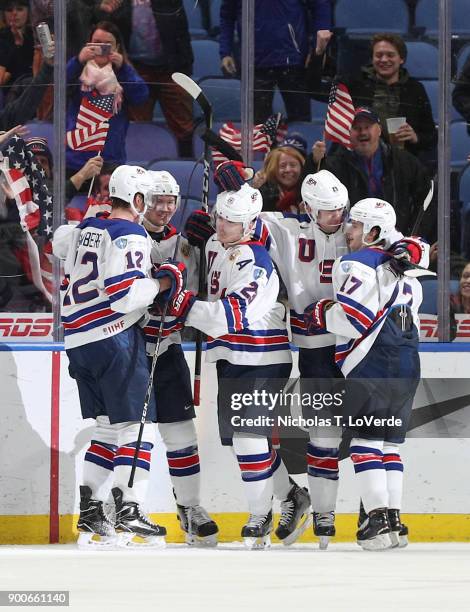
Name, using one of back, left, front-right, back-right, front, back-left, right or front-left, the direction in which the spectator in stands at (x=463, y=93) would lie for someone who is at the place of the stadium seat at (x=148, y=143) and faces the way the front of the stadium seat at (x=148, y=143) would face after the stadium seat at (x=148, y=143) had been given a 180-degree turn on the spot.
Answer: right

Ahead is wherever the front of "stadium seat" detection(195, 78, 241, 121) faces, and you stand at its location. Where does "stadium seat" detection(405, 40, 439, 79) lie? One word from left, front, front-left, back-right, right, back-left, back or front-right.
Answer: left

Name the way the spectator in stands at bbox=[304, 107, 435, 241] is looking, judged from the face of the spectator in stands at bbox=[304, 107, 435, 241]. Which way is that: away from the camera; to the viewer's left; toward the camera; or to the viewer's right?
toward the camera

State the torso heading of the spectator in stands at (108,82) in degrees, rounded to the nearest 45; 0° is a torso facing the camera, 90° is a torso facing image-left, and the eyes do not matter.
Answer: approximately 0°

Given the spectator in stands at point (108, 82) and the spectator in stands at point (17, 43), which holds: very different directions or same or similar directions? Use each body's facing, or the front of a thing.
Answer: same or similar directions

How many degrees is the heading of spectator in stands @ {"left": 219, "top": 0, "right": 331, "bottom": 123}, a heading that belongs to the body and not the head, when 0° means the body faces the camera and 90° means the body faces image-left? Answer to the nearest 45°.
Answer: approximately 0°

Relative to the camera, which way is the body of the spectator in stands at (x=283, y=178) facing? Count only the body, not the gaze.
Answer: toward the camera

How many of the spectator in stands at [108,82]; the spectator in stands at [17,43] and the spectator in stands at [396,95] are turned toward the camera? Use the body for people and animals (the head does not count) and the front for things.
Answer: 3

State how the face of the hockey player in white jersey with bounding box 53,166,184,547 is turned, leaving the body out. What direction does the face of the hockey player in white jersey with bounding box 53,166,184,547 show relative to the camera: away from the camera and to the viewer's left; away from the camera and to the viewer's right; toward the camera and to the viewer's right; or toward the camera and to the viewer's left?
away from the camera and to the viewer's right

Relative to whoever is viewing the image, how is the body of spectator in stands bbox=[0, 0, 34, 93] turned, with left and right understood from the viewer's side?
facing the viewer

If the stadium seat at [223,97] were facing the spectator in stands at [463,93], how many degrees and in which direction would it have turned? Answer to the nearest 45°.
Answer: approximately 90° to its left

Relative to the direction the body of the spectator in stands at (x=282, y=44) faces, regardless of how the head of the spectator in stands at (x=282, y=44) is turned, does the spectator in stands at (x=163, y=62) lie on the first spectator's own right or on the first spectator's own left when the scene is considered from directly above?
on the first spectator's own right

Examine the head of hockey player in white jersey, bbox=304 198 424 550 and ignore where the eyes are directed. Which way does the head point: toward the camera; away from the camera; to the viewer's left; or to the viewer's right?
to the viewer's left

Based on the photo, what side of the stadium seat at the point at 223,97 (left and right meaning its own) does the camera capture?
front

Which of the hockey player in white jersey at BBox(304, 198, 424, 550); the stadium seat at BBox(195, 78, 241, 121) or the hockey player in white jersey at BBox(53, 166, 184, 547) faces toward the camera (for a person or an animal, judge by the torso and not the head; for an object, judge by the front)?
the stadium seat

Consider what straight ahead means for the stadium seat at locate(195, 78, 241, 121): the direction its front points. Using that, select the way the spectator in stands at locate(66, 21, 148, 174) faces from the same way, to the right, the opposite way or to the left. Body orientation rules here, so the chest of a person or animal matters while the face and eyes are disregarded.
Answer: the same way

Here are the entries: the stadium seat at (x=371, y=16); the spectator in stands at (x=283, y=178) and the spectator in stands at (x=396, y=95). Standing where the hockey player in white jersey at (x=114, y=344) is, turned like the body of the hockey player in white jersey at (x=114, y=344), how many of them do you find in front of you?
3

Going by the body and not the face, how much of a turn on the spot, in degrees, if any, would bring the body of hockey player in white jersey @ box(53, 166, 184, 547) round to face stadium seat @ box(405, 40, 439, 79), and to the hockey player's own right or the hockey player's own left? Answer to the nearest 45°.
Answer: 0° — they already face it
